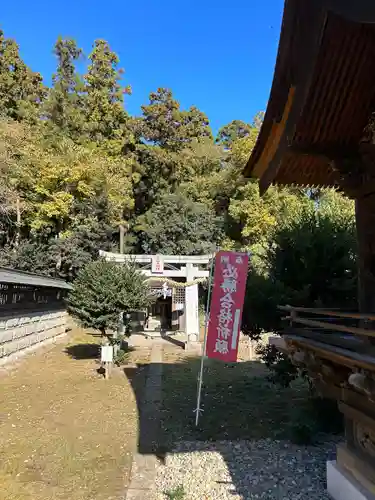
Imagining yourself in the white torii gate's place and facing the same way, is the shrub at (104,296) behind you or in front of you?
in front

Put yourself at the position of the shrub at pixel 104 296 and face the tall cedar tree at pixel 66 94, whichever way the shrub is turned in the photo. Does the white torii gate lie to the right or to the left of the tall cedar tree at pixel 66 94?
right

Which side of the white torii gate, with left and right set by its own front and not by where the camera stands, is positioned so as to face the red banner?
front

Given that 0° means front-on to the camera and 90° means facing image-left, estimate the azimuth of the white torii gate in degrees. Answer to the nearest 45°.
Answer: approximately 0°

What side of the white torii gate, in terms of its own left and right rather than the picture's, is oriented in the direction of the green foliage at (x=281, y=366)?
front
